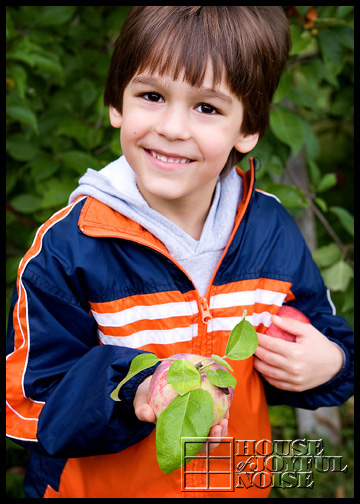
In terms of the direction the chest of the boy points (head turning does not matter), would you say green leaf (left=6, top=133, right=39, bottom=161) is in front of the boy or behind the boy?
behind

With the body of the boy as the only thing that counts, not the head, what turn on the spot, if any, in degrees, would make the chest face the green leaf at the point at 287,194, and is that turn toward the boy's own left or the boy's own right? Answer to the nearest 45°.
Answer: approximately 135° to the boy's own left

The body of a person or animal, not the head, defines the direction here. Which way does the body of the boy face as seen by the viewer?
toward the camera

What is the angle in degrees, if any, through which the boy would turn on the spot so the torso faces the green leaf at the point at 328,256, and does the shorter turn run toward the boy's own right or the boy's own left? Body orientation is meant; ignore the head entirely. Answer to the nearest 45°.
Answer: approximately 135° to the boy's own left

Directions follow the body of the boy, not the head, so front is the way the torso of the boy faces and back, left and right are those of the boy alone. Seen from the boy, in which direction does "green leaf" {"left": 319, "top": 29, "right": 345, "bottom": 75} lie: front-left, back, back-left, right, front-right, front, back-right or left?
back-left

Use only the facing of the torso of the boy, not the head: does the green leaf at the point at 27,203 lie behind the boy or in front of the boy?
behind

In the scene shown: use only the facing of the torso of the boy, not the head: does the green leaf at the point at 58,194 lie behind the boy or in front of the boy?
behind

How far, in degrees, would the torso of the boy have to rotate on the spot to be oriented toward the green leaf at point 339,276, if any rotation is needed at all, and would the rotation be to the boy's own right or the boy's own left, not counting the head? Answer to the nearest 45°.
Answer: approximately 135° to the boy's own left
